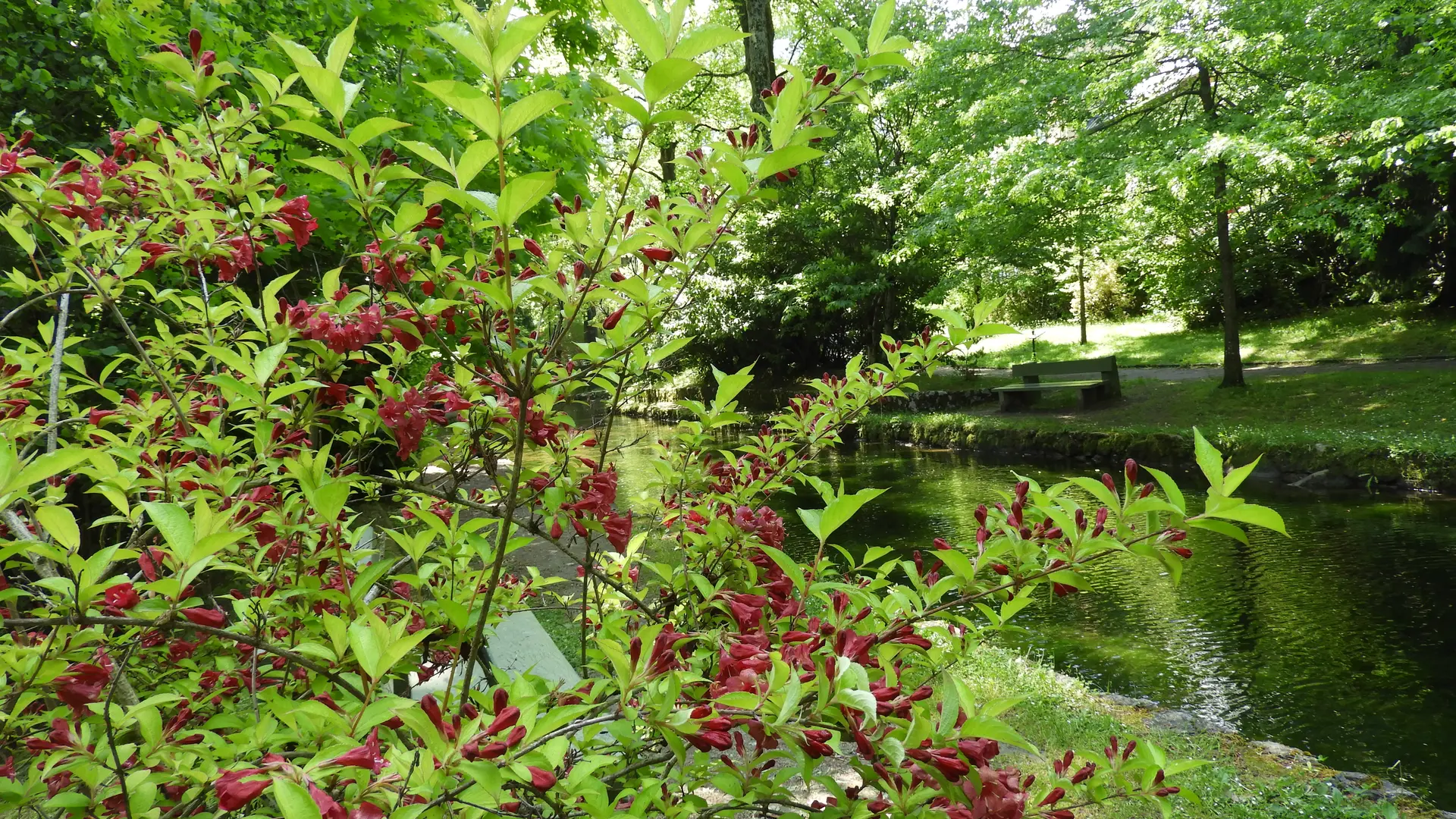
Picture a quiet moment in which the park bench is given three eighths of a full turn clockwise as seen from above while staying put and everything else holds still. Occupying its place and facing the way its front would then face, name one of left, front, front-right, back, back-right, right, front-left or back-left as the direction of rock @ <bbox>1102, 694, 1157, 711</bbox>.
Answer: back

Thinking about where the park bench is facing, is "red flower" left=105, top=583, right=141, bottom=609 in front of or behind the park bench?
in front

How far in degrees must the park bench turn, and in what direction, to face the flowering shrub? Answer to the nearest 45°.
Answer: approximately 45° to its left

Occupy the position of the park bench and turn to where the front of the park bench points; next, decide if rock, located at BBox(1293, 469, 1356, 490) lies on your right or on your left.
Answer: on your left

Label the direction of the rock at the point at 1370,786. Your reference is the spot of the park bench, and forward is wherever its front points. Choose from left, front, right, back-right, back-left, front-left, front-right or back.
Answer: front-left

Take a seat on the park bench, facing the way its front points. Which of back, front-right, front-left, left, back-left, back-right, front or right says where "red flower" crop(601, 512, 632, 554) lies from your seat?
front-left

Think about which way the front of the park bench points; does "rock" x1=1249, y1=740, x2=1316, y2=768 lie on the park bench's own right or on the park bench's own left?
on the park bench's own left

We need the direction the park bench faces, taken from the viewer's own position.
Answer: facing the viewer and to the left of the viewer

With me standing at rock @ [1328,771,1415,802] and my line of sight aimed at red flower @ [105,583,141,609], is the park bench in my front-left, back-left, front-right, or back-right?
back-right

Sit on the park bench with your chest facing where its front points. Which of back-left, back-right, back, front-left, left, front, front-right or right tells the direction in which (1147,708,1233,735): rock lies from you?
front-left
